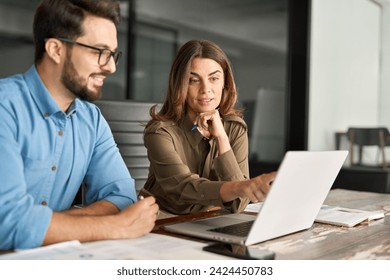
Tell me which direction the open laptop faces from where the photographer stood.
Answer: facing away from the viewer and to the left of the viewer

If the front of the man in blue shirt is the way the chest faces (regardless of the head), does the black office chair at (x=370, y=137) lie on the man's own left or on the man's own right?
on the man's own left

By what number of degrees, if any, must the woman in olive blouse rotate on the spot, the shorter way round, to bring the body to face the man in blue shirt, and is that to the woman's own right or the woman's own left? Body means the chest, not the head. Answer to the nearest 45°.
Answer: approximately 90° to the woman's own right

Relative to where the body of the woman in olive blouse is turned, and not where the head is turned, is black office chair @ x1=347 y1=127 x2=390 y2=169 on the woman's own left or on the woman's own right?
on the woman's own left

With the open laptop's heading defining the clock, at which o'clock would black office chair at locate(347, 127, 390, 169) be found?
The black office chair is roughly at 2 o'clock from the open laptop.

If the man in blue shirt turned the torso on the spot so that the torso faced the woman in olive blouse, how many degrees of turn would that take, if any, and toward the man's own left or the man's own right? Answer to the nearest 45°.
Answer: approximately 90° to the man's own left

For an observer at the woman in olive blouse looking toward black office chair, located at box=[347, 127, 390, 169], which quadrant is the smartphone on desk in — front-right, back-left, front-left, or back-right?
back-right

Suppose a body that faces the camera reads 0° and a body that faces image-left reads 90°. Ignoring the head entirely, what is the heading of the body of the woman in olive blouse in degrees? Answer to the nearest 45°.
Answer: approximately 315°

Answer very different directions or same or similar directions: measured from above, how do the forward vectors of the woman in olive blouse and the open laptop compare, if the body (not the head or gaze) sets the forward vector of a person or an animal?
very different directions

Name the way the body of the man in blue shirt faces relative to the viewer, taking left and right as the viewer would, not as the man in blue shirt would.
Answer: facing the viewer and to the right of the viewer

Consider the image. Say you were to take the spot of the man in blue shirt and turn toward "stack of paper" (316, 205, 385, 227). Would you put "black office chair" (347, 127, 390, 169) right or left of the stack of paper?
left

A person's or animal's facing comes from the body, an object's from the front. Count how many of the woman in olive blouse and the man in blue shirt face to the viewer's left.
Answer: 0

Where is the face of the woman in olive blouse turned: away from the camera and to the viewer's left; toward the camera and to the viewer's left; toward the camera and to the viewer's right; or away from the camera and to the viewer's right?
toward the camera and to the viewer's right
